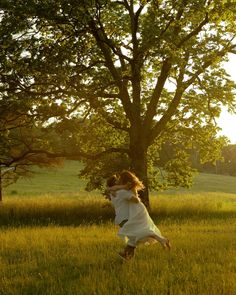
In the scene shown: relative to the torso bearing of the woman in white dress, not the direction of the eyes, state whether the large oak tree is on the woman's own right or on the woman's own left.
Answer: on the woman's own right

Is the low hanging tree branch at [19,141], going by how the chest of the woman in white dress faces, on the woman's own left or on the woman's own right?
on the woman's own right

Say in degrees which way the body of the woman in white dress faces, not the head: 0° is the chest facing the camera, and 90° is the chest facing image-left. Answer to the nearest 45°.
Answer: approximately 90°
